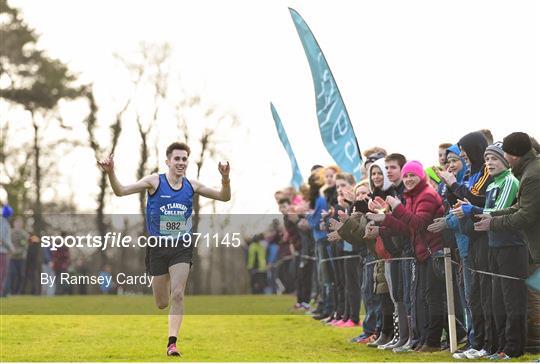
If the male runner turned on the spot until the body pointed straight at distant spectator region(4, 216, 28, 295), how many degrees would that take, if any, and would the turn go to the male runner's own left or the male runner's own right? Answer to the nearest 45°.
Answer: approximately 180°

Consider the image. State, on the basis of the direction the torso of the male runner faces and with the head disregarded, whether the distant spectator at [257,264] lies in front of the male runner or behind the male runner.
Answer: behind

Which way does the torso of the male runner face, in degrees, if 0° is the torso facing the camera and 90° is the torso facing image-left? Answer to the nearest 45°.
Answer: approximately 0°

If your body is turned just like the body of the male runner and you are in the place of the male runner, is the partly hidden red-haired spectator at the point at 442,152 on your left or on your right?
on your left

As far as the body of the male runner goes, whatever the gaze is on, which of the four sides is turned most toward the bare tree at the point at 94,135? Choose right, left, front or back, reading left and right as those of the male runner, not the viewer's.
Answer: back
